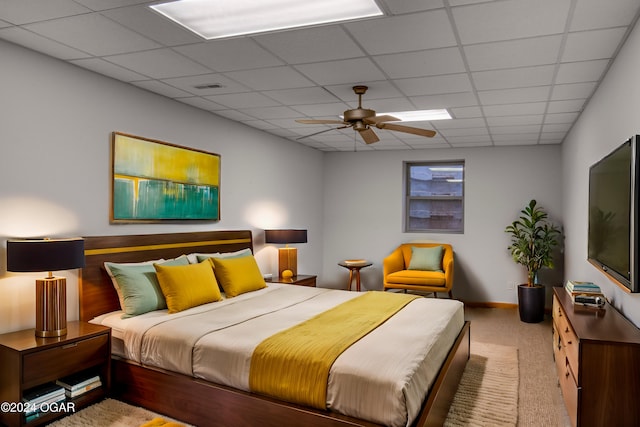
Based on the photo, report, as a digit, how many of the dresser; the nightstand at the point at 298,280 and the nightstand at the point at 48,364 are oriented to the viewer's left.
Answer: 1

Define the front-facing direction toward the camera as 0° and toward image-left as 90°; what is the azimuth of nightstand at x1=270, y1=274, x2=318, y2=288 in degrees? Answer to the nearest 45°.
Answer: approximately 315°

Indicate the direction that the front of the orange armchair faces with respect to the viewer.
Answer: facing the viewer and to the left of the viewer

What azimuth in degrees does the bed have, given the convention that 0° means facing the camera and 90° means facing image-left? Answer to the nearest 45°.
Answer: approximately 315°

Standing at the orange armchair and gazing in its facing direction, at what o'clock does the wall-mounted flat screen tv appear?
The wall-mounted flat screen tv is roughly at 10 o'clock from the orange armchair.

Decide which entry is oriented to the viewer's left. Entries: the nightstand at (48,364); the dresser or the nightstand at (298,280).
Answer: the dresser

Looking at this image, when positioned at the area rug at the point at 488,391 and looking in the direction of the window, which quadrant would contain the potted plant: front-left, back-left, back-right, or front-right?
front-right

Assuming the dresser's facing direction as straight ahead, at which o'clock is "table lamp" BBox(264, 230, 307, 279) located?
The table lamp is roughly at 1 o'clock from the dresser.

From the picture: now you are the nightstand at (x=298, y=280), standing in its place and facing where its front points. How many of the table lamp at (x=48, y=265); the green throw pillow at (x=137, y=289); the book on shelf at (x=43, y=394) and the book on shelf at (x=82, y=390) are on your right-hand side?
4

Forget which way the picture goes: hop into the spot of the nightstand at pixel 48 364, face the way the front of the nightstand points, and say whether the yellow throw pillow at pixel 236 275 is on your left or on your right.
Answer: on your left

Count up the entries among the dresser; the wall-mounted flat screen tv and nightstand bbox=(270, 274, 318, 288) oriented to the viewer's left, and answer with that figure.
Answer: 2

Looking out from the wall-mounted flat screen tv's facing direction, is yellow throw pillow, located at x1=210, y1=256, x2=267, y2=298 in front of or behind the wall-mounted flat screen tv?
in front

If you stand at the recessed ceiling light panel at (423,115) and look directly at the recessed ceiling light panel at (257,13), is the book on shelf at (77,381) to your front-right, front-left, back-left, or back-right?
front-right

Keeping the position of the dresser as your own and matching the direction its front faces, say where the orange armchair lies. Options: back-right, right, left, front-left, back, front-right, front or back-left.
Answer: front-right

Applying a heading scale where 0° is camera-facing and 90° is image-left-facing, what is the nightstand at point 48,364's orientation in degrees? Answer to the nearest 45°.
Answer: approximately 315°

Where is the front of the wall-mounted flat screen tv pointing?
to the viewer's left

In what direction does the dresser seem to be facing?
to the viewer's left
